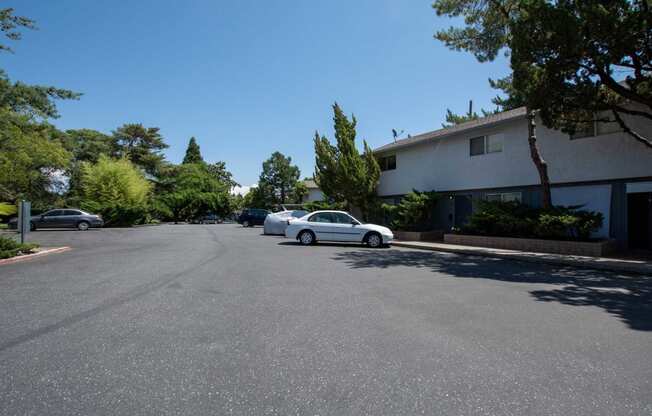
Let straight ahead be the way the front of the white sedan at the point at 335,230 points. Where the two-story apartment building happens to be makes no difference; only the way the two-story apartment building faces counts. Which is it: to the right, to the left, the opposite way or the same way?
the opposite way

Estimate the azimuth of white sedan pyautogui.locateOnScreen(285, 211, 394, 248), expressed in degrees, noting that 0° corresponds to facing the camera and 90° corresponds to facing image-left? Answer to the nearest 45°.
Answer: approximately 270°

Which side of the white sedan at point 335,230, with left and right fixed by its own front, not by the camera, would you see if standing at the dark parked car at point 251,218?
left

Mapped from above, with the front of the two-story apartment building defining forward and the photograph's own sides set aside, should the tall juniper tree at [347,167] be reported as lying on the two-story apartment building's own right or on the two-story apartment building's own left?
on the two-story apartment building's own right

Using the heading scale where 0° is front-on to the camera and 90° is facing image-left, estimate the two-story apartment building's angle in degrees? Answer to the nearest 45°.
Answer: approximately 45°

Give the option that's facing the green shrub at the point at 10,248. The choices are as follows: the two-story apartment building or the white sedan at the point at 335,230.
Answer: the two-story apartment building
